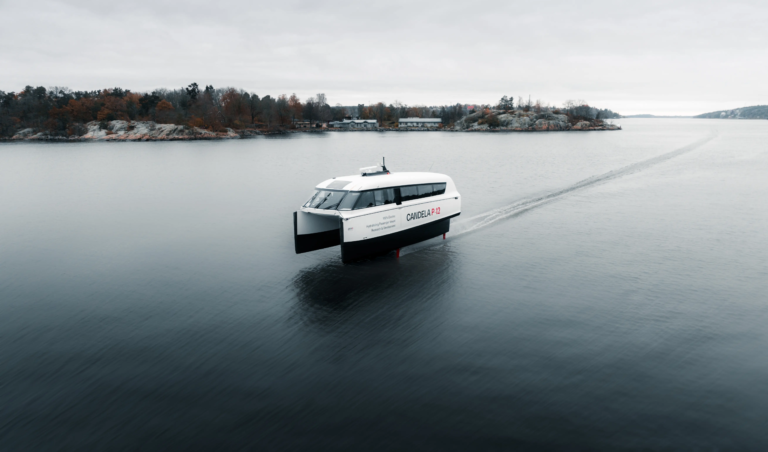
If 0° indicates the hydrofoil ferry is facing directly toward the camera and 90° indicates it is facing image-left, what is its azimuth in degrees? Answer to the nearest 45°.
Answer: approximately 45°
